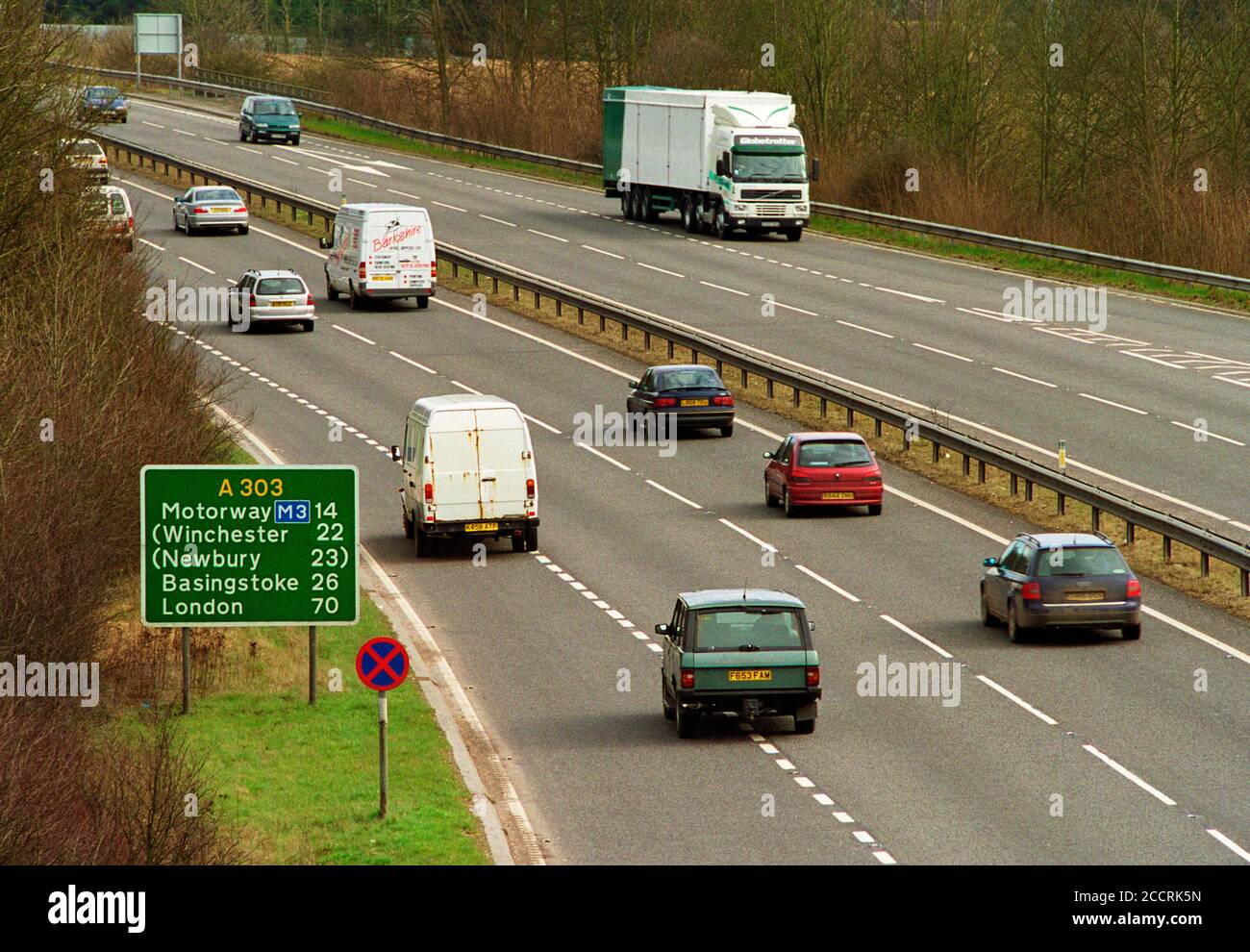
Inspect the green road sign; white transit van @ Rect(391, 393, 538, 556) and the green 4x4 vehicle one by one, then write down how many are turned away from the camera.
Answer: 2

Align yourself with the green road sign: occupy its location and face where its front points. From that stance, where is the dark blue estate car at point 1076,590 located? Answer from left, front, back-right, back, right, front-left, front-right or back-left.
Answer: left

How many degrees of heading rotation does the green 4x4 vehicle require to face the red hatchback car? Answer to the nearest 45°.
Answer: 0° — it already faces it

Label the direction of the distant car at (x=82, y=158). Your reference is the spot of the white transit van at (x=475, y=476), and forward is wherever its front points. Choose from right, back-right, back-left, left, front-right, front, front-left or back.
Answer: front-left

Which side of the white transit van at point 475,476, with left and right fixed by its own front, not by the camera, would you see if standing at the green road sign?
back

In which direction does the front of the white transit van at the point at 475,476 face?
away from the camera

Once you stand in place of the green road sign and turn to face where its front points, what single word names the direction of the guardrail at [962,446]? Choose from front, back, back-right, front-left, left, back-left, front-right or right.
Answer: back-left

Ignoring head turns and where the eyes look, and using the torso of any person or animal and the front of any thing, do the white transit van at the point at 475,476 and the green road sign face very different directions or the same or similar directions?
very different directions

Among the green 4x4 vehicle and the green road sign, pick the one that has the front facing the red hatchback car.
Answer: the green 4x4 vehicle

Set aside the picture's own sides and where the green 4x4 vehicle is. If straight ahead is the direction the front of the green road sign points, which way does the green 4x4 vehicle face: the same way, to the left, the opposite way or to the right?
the opposite way

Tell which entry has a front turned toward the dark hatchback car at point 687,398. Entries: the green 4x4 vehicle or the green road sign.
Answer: the green 4x4 vehicle

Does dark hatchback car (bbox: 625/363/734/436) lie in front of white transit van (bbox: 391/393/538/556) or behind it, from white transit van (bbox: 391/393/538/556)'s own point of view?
in front

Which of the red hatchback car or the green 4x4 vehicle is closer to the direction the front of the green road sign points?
the green 4x4 vehicle

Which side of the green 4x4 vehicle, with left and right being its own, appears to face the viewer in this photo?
back
